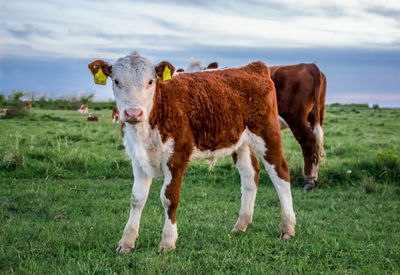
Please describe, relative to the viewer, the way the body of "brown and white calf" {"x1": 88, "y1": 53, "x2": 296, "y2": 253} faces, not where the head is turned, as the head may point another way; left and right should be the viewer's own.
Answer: facing the viewer and to the left of the viewer

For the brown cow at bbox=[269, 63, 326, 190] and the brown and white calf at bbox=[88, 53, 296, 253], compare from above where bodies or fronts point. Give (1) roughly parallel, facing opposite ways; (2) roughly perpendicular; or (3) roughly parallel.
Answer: roughly perpendicular

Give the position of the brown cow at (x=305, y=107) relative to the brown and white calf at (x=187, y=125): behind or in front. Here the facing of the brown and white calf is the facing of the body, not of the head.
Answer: behind

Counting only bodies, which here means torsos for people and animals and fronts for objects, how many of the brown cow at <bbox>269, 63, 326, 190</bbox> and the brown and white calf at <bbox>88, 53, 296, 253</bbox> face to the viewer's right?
0
